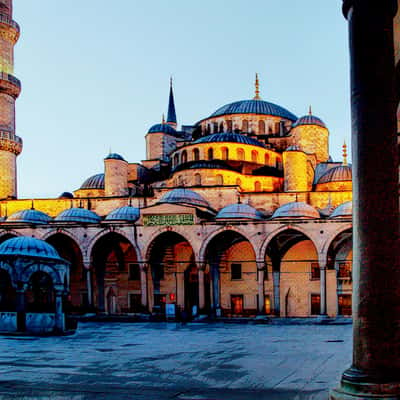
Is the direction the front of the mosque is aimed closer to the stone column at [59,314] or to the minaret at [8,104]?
the stone column

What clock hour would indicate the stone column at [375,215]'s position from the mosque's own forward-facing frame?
The stone column is roughly at 12 o'clock from the mosque.

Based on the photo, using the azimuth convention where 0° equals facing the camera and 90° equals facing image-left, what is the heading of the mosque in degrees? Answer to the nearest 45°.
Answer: approximately 0°

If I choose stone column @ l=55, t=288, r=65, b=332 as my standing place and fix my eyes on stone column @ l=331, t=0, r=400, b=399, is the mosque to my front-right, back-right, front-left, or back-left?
back-left
